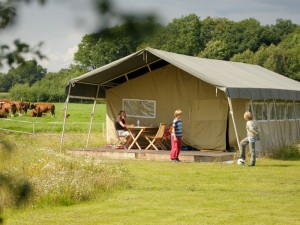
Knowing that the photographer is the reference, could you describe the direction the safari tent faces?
facing the viewer and to the left of the viewer

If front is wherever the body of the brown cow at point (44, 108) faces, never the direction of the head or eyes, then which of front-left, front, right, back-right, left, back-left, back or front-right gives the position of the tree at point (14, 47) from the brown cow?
left

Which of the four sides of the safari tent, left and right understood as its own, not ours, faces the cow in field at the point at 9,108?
right

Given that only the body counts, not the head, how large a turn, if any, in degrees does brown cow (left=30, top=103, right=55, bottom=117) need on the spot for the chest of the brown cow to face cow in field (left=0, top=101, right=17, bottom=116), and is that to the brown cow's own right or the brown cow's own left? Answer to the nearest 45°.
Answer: approximately 45° to the brown cow's own left

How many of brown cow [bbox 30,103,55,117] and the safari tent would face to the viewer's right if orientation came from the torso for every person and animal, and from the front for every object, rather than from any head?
0

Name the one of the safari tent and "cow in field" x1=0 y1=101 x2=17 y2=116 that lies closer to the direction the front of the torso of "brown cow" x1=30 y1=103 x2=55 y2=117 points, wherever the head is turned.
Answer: the cow in field

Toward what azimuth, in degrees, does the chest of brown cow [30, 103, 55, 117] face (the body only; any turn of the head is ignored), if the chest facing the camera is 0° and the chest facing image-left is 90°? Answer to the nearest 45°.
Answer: approximately 90°
